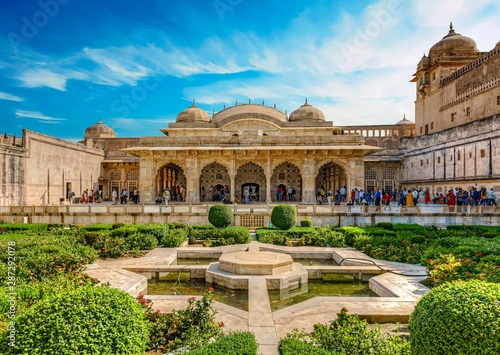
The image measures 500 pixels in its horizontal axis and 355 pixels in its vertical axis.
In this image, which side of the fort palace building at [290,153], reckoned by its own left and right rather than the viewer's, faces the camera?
front

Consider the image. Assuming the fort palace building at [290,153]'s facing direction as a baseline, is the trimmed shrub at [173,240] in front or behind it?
in front

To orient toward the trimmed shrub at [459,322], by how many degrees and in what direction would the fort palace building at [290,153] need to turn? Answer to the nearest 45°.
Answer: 0° — it already faces it

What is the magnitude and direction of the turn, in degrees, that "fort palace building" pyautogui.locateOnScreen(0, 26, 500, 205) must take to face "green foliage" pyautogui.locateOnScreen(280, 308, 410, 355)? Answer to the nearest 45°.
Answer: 0° — it already faces it

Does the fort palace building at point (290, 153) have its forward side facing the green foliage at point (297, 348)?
yes

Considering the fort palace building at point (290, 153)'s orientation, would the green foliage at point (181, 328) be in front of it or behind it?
in front

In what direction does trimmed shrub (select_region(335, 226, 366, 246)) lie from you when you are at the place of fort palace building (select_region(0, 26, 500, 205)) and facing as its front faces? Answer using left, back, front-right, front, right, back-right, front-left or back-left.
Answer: front

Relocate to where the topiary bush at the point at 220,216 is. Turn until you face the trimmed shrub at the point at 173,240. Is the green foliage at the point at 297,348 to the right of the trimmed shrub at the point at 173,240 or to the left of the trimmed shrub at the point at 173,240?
left

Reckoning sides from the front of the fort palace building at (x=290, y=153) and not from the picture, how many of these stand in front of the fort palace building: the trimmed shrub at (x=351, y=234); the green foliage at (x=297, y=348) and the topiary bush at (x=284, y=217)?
3

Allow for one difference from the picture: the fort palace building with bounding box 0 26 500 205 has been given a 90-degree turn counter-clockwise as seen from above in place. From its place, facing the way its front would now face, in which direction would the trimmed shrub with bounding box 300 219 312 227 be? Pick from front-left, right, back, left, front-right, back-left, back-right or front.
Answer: right

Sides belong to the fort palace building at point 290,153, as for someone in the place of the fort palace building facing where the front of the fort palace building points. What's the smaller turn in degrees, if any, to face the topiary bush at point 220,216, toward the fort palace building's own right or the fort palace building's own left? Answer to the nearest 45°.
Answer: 0° — it already faces it

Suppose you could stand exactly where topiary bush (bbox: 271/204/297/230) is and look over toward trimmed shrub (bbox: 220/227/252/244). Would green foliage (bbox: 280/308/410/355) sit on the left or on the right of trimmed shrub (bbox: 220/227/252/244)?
left

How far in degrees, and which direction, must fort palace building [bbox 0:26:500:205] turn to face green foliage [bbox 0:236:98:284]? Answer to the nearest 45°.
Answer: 0° — it already faces it

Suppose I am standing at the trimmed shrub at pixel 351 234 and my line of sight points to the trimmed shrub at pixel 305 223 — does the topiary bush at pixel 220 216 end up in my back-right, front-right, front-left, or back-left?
front-left
